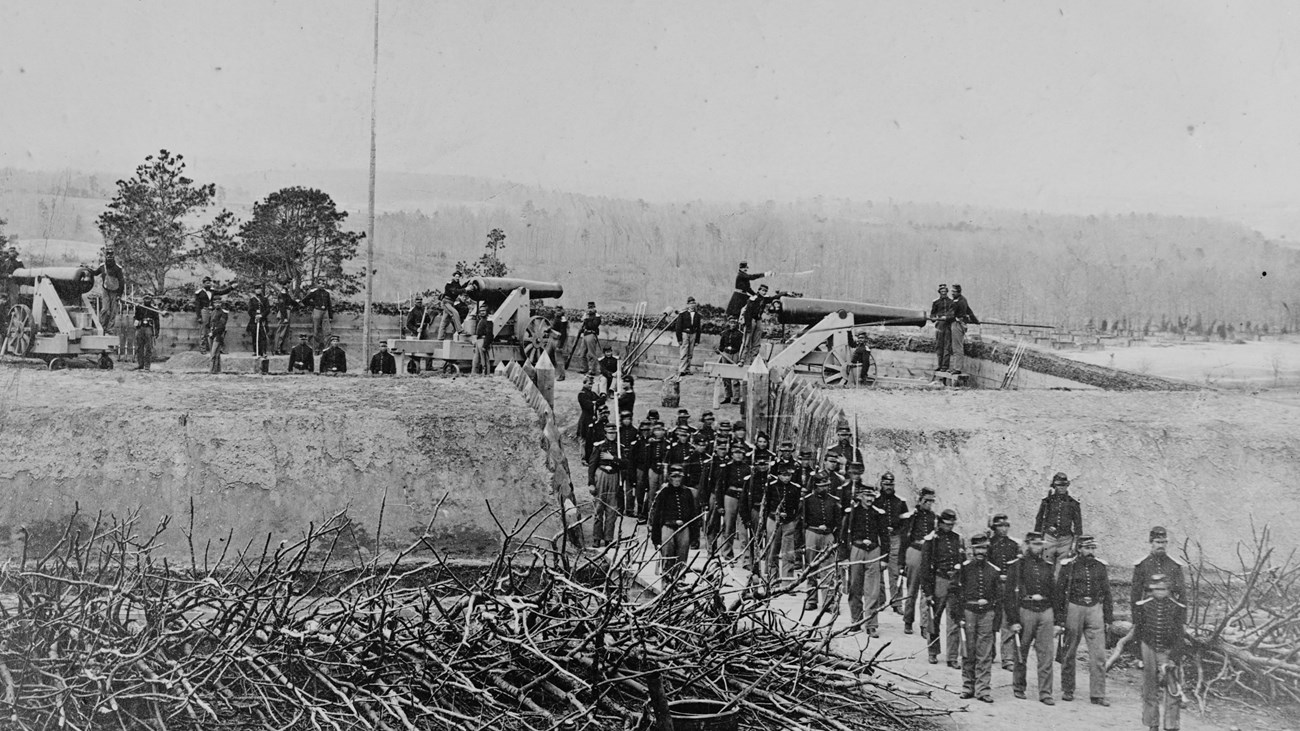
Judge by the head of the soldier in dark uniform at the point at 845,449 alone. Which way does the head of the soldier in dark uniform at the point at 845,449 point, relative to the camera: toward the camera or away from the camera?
toward the camera

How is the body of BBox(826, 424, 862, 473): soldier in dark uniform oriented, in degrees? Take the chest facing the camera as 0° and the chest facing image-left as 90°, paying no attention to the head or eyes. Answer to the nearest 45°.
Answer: approximately 0°

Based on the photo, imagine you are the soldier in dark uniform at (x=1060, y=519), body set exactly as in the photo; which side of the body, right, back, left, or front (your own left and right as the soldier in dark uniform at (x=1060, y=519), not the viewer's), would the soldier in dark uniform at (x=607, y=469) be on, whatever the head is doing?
right

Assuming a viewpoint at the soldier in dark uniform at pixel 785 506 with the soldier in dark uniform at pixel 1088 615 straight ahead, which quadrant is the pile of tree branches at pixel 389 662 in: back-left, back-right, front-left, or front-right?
front-right

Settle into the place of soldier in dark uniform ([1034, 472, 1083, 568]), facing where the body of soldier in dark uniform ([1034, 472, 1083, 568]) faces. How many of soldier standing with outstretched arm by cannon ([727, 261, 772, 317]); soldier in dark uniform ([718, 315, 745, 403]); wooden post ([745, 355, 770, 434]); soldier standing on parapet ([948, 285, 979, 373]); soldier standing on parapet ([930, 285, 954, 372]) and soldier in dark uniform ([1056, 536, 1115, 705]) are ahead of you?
1

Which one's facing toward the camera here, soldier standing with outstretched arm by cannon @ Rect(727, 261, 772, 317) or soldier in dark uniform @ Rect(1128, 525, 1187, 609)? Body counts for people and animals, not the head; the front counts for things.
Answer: the soldier in dark uniform

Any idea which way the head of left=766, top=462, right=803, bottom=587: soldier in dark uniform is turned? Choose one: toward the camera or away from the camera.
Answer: toward the camera

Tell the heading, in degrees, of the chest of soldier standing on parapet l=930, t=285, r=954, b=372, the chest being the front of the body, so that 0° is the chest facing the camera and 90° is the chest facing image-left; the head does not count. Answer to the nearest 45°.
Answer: approximately 0°

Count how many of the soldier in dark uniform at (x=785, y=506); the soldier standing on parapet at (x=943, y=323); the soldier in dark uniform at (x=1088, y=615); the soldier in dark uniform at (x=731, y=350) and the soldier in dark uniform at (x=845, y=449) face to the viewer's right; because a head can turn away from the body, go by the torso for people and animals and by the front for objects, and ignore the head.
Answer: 0

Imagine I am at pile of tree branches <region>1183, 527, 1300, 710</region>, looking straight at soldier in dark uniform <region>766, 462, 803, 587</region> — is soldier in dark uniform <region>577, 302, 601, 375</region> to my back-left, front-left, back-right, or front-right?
front-right

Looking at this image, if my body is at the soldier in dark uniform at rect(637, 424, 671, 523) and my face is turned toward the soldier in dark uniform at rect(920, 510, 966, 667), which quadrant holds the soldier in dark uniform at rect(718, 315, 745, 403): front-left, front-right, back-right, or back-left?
back-left

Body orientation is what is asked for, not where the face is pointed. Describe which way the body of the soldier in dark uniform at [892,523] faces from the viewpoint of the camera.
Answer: toward the camera

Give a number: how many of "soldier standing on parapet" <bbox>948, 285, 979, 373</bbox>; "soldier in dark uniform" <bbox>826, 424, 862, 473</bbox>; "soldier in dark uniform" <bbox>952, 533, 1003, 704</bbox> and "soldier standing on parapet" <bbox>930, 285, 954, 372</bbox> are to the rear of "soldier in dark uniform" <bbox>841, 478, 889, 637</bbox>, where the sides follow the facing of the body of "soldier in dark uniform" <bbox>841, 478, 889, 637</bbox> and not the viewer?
3

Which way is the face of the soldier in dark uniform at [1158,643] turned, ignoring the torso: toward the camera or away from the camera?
toward the camera

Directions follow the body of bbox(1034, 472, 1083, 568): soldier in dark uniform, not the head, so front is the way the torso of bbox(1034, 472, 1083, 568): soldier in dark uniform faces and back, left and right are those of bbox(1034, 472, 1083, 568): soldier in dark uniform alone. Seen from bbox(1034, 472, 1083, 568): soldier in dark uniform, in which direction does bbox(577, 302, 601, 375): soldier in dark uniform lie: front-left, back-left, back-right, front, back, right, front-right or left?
back-right
